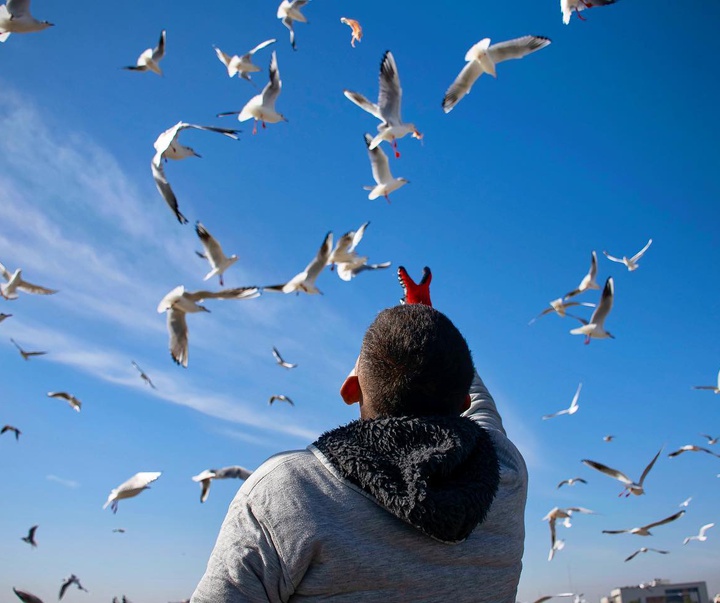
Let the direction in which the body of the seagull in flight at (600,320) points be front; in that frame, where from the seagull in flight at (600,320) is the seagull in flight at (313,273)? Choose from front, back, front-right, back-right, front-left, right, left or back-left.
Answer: back-right

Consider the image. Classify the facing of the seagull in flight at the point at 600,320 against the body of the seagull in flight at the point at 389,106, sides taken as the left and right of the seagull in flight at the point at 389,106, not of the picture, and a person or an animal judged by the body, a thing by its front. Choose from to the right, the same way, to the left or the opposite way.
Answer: the same way

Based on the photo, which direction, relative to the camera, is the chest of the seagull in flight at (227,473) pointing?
to the viewer's left

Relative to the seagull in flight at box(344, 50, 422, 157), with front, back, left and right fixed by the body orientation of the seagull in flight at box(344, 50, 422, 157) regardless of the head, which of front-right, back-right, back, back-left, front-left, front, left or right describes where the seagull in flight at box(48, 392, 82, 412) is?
back-left

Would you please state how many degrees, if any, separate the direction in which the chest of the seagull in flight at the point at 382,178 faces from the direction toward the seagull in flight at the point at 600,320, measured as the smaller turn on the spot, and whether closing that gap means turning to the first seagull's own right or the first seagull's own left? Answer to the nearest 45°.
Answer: approximately 45° to the first seagull's own left

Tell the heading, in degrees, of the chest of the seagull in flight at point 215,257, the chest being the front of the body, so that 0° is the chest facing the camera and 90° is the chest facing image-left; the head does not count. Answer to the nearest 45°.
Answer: approximately 270°

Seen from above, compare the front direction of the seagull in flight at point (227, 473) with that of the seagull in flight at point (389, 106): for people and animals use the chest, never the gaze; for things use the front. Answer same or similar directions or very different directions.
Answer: very different directions

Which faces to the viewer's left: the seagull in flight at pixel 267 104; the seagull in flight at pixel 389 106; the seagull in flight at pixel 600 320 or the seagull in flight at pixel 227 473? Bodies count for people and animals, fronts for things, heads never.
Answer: the seagull in flight at pixel 227 473

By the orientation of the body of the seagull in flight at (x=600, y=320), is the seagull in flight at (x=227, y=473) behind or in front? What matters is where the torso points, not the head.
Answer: behind

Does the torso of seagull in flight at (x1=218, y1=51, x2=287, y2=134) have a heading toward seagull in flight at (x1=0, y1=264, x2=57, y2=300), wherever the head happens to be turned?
no

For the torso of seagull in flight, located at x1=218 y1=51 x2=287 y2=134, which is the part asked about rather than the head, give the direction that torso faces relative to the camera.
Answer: to the viewer's right
